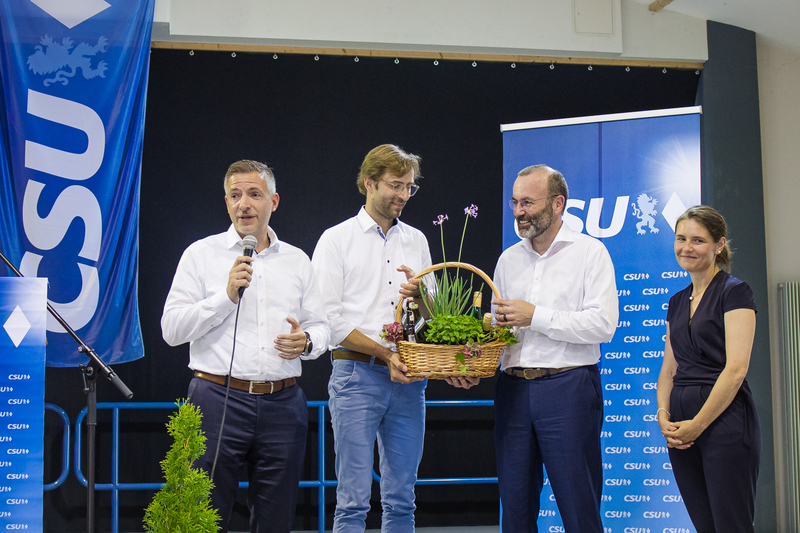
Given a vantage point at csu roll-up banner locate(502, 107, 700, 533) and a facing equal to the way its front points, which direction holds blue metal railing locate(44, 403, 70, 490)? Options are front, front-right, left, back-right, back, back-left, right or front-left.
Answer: right

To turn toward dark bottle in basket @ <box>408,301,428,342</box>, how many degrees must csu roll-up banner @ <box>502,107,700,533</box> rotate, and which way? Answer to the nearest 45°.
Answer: approximately 45° to its right

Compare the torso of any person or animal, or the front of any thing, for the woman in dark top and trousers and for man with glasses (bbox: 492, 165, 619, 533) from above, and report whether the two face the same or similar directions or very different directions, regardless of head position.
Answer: same or similar directions

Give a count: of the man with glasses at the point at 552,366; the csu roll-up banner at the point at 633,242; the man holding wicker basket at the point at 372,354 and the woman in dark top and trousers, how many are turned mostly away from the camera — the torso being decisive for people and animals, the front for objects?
0

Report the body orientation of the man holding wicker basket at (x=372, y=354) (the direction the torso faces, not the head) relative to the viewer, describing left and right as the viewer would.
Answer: facing the viewer and to the right of the viewer

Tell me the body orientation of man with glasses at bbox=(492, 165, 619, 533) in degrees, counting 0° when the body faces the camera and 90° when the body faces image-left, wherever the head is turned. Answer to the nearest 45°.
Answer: approximately 45°

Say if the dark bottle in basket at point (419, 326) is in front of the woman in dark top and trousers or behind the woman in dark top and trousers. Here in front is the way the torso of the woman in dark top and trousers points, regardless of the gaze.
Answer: in front

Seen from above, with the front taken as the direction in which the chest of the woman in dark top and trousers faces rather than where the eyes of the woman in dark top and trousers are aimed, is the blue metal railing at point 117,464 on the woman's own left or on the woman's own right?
on the woman's own right

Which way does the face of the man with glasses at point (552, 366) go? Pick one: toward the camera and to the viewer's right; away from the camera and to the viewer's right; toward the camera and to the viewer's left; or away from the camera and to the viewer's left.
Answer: toward the camera and to the viewer's left

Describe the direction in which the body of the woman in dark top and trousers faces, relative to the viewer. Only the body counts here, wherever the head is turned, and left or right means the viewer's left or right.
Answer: facing the viewer and to the left of the viewer

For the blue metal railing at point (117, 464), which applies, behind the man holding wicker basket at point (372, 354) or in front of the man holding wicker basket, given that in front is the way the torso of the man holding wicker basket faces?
behind

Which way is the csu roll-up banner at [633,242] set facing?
toward the camera

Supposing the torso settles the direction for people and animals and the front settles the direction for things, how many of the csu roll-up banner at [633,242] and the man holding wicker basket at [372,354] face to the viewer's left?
0

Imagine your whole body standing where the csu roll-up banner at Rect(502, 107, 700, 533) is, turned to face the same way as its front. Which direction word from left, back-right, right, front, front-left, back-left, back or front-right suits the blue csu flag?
right
